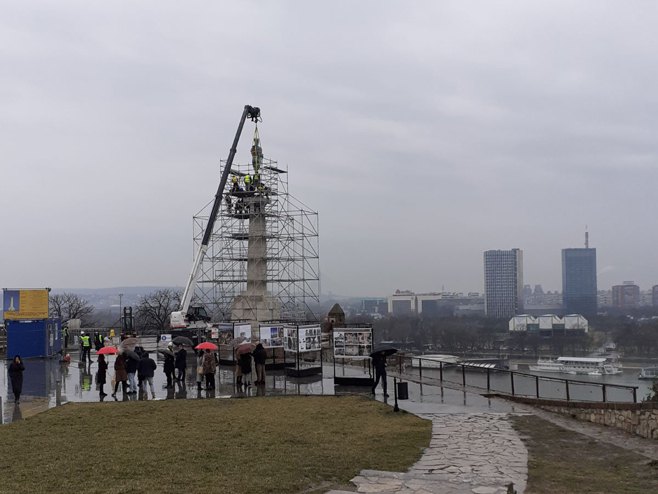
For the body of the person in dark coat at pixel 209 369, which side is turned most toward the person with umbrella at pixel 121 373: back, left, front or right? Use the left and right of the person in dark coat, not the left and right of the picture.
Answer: left

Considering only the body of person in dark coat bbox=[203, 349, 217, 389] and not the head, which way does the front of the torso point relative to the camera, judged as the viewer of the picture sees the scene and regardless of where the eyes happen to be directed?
away from the camera

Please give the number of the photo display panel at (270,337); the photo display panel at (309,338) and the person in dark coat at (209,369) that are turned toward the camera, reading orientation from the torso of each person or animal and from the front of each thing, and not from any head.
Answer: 2

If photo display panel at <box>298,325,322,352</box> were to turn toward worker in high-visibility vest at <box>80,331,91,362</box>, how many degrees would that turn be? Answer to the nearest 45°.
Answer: approximately 135° to its right

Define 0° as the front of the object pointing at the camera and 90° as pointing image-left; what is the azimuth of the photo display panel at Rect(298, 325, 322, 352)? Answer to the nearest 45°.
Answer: approximately 0°

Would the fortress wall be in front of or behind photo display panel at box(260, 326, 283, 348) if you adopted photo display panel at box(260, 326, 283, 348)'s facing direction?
in front

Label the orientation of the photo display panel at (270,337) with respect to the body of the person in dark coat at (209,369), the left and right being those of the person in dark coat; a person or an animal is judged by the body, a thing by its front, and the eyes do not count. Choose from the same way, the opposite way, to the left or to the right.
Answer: the opposite way

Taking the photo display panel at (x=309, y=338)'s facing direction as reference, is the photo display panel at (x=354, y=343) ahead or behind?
ahead

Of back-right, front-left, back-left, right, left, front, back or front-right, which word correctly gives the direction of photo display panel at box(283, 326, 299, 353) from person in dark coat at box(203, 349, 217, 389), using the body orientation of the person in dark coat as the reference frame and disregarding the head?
front-right

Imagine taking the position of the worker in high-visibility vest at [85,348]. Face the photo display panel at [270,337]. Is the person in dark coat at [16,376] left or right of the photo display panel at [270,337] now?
right

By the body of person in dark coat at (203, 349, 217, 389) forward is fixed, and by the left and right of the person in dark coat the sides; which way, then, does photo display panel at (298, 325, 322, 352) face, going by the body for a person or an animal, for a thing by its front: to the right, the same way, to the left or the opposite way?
the opposite way

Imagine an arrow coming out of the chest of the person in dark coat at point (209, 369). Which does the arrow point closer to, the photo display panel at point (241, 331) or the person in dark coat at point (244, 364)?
the photo display panel

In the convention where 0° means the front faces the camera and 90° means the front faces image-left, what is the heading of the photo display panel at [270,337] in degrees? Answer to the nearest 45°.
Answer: approximately 0°
